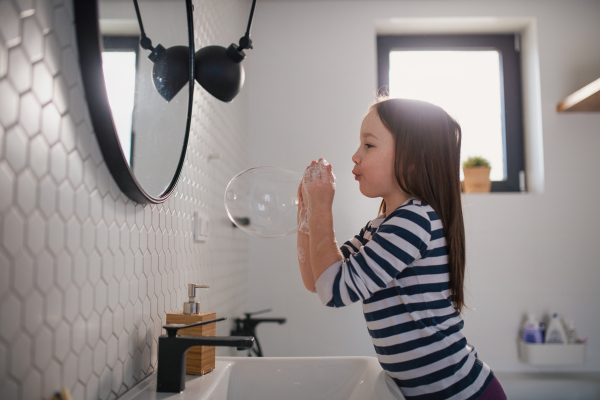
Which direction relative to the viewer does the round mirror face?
to the viewer's right

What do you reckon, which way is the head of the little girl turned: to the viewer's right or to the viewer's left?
to the viewer's left

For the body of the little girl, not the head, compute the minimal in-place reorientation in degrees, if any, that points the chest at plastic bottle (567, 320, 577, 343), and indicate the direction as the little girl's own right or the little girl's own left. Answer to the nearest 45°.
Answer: approximately 135° to the little girl's own right

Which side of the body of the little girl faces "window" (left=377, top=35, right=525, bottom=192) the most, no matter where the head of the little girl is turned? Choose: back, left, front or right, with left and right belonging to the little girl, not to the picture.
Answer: right

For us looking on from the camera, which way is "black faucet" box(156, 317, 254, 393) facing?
facing to the right of the viewer

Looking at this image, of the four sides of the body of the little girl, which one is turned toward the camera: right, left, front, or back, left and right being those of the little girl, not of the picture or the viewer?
left

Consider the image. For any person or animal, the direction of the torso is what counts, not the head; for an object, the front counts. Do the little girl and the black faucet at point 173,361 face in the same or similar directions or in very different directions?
very different directions

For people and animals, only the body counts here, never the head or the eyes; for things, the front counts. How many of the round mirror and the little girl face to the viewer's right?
1

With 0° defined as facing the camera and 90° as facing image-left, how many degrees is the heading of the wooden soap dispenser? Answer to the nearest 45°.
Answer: approximately 270°

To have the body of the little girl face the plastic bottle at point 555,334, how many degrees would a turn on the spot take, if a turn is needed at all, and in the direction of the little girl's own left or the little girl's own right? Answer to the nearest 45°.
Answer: approximately 135° to the little girl's own right
